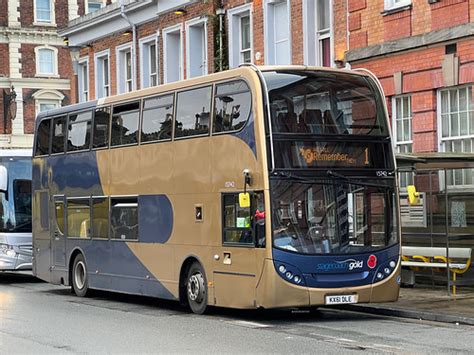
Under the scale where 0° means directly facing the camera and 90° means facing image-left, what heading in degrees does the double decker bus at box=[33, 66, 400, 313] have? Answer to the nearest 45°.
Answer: approximately 315°

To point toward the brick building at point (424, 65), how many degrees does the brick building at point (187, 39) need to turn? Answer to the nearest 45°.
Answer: approximately 90° to its left

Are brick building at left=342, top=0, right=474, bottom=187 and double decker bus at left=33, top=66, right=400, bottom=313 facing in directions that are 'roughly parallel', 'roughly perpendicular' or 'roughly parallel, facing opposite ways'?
roughly perpendicular

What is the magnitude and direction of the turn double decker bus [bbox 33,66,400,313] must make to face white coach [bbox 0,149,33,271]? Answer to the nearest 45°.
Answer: approximately 180°
